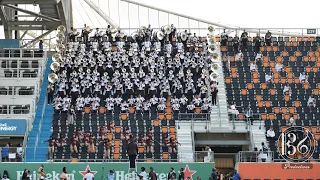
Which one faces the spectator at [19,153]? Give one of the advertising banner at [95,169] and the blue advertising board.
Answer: the blue advertising board

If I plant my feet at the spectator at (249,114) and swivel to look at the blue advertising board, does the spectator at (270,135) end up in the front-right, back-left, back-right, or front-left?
back-left

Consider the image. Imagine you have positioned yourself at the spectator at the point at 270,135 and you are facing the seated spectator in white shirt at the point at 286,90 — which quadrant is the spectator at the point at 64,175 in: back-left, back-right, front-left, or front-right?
back-left

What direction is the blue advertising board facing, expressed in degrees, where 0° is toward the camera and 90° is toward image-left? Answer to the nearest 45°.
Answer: approximately 0°

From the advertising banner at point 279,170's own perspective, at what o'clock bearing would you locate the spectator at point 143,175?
The spectator is roughly at 2 o'clock from the advertising banner.

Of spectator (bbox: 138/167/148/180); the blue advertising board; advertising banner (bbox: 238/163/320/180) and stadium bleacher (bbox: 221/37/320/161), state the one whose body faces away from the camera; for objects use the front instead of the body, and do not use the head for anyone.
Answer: the spectator

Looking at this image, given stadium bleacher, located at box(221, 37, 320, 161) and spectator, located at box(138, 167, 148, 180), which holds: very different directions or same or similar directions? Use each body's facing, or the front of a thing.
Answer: very different directions

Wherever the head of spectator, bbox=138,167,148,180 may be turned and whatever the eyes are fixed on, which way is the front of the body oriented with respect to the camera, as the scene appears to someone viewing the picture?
away from the camera

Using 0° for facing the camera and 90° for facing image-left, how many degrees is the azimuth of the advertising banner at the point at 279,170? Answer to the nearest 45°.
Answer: approximately 0°
